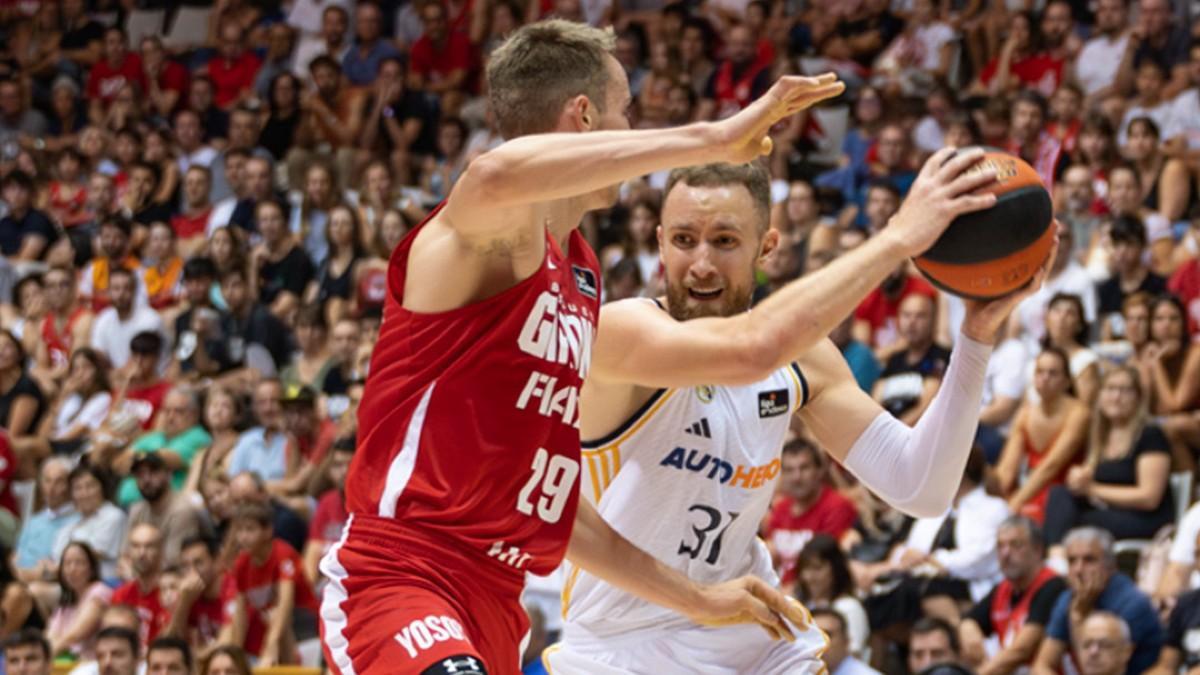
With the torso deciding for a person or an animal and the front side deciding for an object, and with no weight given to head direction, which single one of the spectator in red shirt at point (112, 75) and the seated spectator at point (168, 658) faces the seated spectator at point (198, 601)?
the spectator in red shirt

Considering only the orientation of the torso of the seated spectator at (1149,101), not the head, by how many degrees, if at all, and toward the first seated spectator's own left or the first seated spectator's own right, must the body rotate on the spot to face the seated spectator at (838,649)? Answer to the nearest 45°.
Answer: approximately 45° to the first seated spectator's own left

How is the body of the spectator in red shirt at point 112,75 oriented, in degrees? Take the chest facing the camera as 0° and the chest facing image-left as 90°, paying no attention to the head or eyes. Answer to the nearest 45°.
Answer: approximately 0°

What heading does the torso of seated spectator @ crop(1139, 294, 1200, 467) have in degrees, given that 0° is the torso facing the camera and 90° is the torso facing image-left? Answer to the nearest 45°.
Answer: approximately 45°

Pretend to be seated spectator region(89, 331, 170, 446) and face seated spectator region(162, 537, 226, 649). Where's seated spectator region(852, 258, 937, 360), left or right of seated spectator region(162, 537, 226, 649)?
left

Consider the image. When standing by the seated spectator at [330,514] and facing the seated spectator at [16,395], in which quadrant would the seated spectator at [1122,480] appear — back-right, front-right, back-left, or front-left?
back-right

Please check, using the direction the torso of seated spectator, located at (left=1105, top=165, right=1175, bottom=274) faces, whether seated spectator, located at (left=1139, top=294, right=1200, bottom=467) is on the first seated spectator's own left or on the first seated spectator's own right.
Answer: on the first seated spectator's own left
